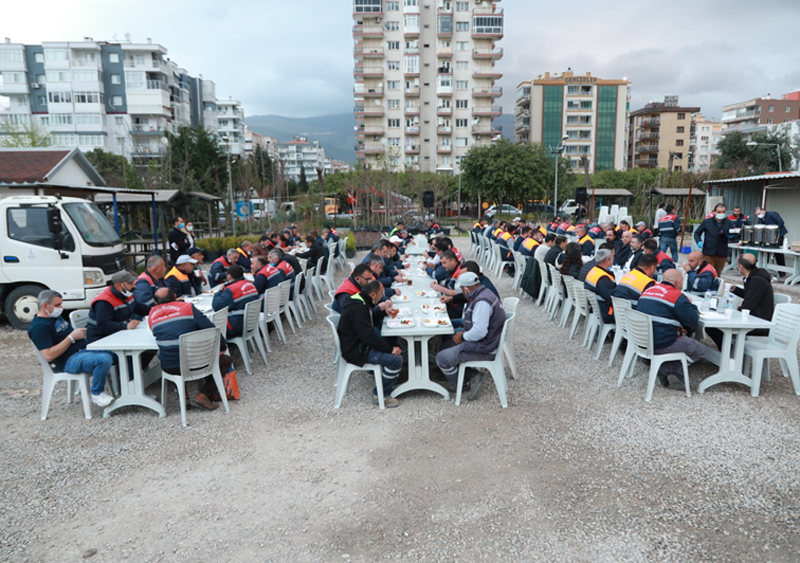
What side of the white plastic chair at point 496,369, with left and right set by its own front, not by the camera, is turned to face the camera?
left

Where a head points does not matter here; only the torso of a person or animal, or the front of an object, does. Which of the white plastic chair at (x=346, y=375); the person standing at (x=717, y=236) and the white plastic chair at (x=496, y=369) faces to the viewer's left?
the white plastic chair at (x=496, y=369)

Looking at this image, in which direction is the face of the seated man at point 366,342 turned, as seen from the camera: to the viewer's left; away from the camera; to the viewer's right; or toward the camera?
to the viewer's right

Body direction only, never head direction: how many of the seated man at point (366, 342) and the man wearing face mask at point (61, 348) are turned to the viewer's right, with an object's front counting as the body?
2

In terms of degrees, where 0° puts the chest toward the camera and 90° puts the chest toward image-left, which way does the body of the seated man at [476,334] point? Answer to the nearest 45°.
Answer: approximately 90°

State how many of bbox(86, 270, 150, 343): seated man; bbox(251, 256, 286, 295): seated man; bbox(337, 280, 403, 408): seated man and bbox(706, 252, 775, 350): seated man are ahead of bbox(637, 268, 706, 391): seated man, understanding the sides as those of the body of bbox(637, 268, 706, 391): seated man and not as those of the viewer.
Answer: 1

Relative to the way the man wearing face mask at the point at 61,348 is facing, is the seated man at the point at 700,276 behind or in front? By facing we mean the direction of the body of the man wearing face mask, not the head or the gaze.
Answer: in front

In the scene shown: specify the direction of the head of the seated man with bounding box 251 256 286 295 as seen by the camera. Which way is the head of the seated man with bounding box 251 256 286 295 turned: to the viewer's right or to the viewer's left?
to the viewer's left

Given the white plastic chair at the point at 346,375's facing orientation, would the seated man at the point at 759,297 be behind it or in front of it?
in front

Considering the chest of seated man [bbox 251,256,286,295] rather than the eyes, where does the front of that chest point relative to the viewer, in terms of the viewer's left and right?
facing away from the viewer and to the left of the viewer

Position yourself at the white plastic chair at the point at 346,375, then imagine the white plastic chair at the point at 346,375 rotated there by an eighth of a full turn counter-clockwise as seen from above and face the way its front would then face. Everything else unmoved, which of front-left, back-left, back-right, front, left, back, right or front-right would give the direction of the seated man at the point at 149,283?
left

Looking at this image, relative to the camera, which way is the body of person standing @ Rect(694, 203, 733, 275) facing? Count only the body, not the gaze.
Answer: toward the camera

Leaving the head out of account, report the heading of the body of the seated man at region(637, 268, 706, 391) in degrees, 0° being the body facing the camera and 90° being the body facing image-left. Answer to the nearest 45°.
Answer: approximately 225°

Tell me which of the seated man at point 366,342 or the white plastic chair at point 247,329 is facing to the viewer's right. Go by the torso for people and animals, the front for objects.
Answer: the seated man

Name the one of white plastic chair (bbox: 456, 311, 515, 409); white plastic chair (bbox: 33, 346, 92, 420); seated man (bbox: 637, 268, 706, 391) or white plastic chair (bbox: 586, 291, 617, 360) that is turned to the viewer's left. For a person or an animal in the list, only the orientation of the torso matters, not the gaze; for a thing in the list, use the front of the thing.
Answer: white plastic chair (bbox: 456, 311, 515, 409)
